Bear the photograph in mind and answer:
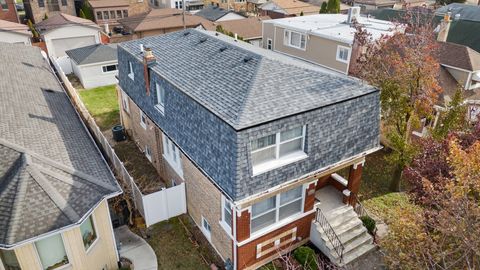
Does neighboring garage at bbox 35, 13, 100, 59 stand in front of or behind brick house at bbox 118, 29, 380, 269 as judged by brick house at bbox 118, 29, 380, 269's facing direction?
behind

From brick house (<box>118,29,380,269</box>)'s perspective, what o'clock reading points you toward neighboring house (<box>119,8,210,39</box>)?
The neighboring house is roughly at 7 o'clock from the brick house.

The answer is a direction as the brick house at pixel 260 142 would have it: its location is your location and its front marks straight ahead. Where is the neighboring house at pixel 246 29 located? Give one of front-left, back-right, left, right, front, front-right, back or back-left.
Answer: back-left

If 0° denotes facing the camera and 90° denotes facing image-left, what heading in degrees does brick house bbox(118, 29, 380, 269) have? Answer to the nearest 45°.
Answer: approximately 315°

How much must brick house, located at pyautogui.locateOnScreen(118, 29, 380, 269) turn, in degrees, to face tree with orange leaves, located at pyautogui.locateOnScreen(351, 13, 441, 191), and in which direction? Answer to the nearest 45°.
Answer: approximately 90° to its left

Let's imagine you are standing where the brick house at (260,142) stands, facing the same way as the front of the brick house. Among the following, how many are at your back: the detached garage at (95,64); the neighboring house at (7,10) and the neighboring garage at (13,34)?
3

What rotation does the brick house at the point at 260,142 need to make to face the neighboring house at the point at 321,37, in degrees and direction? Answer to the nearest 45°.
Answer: approximately 135° to its left

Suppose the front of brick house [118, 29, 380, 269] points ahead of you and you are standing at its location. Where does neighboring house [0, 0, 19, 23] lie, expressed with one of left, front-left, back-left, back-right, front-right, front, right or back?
back

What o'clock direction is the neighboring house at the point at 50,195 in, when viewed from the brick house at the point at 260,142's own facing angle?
The neighboring house is roughly at 4 o'clock from the brick house.

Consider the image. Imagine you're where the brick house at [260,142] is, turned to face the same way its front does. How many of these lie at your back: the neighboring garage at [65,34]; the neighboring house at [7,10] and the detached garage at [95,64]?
3

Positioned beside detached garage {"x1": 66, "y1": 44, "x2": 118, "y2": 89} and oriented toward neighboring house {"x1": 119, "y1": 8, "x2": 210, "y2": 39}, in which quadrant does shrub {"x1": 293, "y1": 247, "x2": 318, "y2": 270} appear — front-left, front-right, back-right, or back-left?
back-right

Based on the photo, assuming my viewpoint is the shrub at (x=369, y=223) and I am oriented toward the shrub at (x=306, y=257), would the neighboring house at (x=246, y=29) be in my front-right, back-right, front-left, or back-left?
back-right

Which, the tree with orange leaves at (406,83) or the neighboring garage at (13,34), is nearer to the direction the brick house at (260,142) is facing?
the tree with orange leaves

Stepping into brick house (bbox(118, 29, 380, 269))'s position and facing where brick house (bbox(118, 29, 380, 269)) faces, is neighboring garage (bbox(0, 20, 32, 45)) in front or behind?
behind
